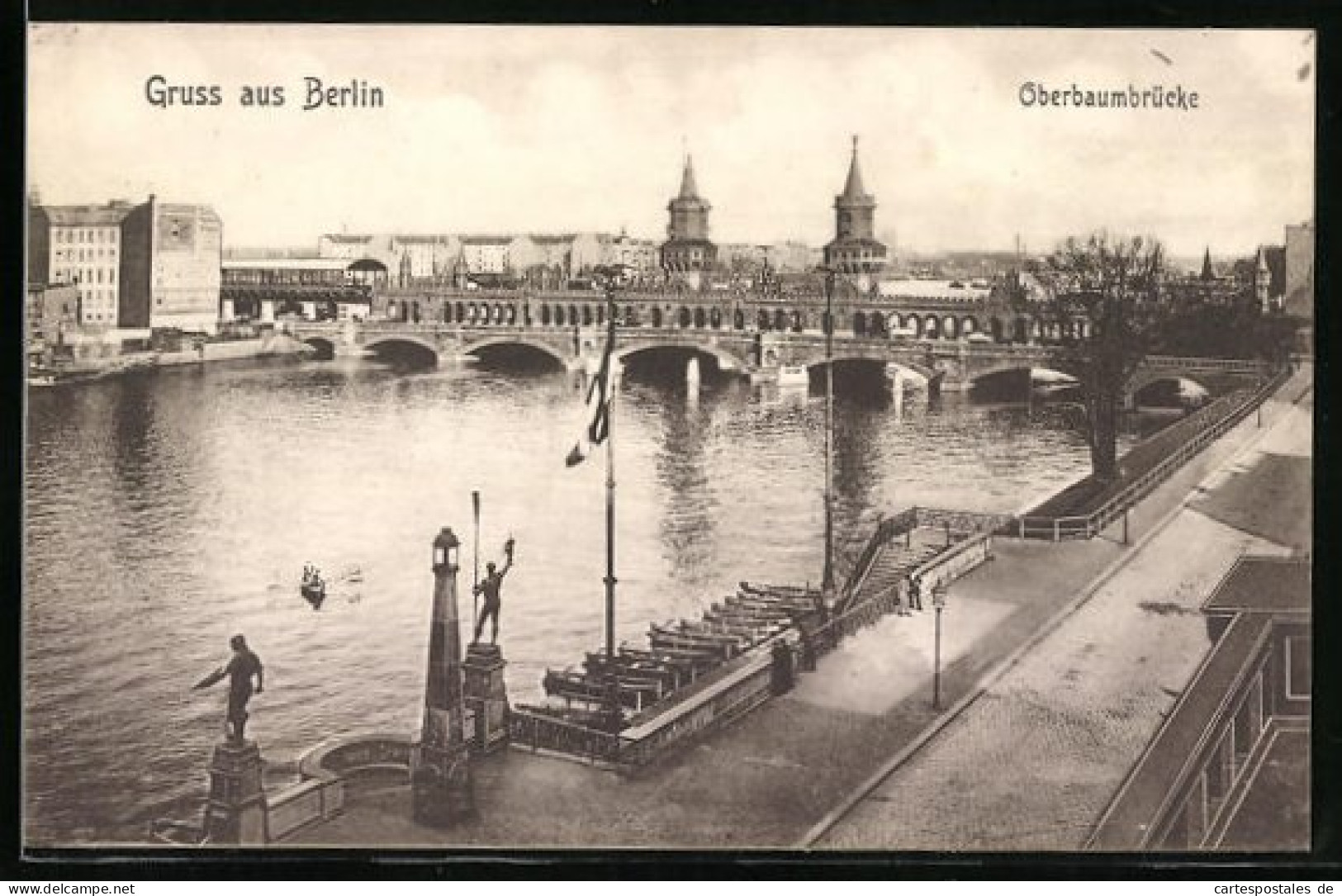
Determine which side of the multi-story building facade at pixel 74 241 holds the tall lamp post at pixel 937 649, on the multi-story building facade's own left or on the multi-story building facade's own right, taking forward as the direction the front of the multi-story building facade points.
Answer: on the multi-story building facade's own left

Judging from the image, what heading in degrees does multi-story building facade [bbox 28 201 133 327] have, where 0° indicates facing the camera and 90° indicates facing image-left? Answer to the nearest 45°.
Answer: approximately 0°

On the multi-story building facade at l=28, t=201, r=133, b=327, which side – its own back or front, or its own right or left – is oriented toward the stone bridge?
left

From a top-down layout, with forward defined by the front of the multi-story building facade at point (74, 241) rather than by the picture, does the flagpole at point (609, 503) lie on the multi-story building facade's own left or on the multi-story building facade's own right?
on the multi-story building facade's own left

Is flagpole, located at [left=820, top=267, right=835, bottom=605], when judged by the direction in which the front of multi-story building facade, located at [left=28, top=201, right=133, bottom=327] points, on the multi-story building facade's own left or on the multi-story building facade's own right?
on the multi-story building facade's own left

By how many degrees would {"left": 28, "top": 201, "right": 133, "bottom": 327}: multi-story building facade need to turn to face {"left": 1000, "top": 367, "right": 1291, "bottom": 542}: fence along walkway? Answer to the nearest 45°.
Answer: approximately 90° to its left
